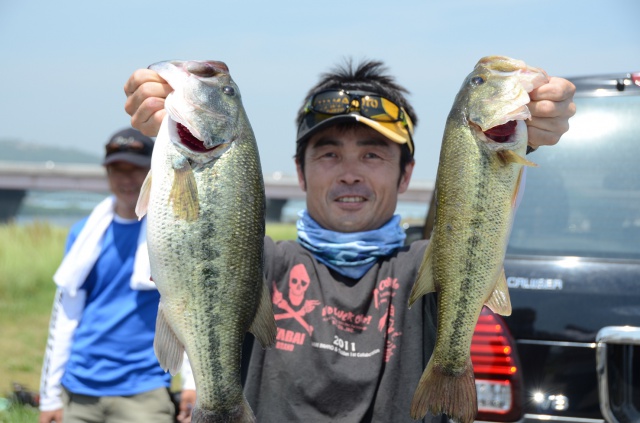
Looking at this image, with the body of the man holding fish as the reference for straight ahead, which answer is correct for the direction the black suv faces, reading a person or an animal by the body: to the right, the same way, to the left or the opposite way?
the opposite way

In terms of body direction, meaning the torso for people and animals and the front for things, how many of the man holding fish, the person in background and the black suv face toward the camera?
2

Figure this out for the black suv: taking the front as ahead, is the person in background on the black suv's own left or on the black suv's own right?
on the black suv's own left

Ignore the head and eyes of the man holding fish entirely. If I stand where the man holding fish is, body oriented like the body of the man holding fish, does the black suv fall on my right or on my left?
on my left

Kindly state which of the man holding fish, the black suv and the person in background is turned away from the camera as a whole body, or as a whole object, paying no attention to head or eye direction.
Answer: the black suv

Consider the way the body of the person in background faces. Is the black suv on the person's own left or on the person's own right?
on the person's own left

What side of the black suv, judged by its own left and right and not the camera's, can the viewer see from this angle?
back

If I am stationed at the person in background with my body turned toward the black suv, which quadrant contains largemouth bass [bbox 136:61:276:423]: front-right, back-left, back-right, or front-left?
front-right

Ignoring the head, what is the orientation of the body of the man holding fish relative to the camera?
toward the camera

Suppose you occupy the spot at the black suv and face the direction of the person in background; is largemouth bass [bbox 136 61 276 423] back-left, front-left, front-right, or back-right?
front-left

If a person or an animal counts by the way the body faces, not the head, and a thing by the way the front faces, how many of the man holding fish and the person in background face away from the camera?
0
